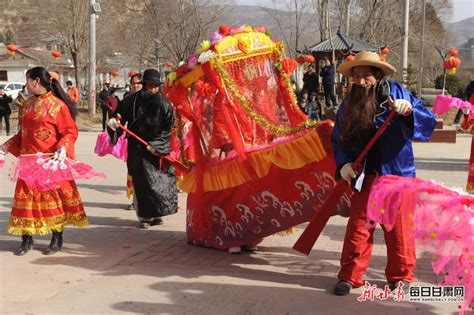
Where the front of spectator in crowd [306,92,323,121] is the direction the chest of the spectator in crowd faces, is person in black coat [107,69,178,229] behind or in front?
in front

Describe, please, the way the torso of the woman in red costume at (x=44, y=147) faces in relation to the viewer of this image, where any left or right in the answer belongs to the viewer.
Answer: facing the viewer and to the left of the viewer

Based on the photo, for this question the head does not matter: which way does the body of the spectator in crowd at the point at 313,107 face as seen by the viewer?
toward the camera

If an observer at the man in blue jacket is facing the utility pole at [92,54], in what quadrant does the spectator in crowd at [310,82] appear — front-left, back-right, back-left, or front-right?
front-right

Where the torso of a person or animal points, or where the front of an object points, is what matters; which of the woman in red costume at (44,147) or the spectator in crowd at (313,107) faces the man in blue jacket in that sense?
the spectator in crowd

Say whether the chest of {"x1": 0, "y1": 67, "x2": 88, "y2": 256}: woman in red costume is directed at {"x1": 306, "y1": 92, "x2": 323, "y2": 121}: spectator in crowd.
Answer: no

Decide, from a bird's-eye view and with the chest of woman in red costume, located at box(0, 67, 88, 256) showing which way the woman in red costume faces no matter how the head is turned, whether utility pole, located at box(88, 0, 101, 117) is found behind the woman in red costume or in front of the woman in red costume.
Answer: behind

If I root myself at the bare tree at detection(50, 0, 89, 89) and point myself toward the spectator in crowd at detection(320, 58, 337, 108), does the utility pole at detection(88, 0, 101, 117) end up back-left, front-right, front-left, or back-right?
front-right

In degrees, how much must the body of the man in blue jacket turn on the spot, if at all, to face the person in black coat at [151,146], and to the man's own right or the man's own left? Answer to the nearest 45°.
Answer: approximately 90° to the man's own right

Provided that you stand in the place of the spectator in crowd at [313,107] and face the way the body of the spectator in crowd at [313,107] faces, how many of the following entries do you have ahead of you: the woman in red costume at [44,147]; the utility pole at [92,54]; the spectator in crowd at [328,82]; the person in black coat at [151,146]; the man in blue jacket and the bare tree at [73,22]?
3

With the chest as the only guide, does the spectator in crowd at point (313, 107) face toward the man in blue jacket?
yes

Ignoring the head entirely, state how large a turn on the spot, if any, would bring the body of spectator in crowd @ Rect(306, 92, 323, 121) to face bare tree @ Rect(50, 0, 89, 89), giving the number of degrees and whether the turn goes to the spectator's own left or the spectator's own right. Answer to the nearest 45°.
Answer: approximately 135° to the spectator's own right

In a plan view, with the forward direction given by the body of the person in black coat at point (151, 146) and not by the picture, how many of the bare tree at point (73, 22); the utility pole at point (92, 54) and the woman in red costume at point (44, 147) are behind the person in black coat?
2

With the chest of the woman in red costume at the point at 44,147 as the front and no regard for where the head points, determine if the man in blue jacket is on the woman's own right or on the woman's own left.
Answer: on the woman's own left

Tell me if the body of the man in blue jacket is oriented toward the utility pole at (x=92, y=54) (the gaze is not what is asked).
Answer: no

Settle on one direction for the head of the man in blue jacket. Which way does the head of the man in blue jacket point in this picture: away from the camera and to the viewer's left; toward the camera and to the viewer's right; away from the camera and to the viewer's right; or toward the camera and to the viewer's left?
toward the camera and to the viewer's left
